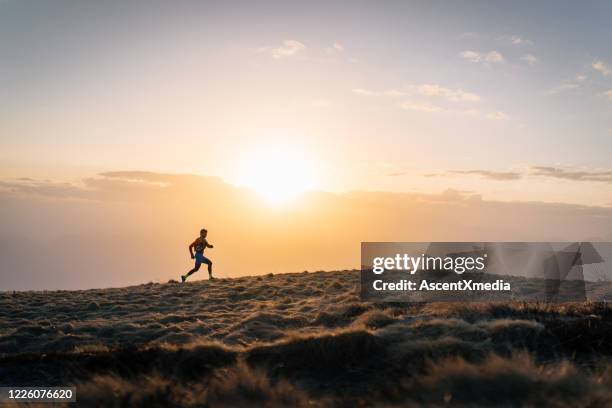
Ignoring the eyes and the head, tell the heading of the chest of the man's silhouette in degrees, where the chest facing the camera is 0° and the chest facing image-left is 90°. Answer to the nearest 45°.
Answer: approximately 270°
